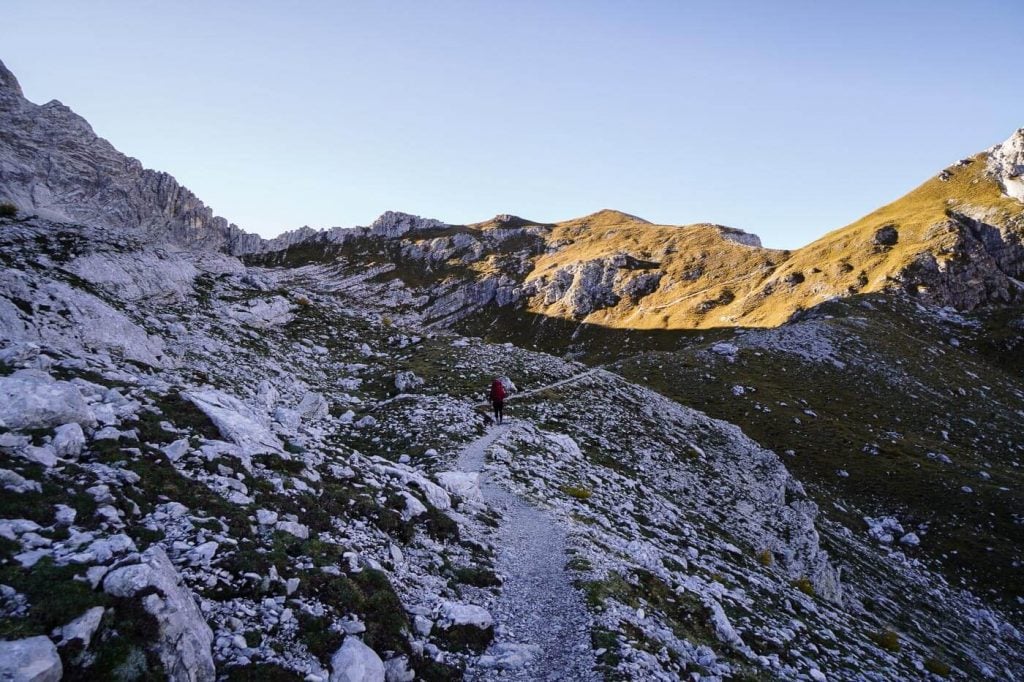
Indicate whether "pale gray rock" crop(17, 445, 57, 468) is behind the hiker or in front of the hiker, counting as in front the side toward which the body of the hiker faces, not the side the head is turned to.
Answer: behind

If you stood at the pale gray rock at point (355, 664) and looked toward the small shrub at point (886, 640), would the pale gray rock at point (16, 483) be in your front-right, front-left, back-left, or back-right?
back-left

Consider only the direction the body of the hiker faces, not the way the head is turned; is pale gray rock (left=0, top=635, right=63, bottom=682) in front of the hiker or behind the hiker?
behind

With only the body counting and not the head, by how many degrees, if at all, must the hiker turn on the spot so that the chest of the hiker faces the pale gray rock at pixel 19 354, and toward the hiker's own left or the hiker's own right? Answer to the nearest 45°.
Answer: approximately 135° to the hiker's own left

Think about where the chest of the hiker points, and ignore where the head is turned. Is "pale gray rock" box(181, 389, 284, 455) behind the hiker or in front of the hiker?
behind

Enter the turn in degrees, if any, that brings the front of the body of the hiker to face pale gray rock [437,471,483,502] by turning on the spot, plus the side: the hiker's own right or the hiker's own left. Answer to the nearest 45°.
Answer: approximately 180°

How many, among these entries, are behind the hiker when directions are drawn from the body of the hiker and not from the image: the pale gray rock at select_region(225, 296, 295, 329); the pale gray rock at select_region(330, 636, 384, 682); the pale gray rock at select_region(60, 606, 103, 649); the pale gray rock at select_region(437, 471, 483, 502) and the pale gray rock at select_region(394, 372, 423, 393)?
3

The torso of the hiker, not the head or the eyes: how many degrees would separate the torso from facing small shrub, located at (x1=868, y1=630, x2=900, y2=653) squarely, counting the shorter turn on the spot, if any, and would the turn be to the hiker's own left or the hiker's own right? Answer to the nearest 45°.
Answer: approximately 135° to the hiker's own right

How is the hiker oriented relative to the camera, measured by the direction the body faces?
away from the camera

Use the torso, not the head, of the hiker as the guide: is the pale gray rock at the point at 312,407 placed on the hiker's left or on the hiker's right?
on the hiker's left

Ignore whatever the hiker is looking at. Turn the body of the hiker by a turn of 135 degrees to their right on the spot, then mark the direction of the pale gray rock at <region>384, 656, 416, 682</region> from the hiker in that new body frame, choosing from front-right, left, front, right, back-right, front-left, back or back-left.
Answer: front-right
